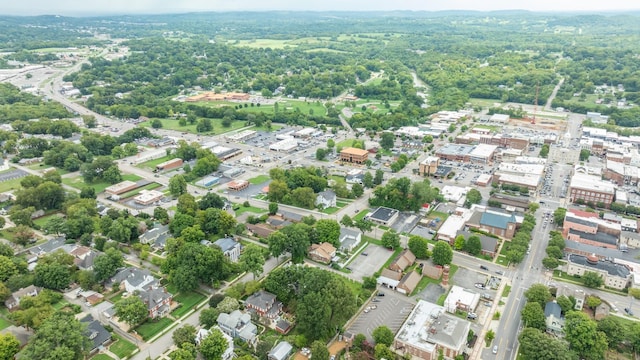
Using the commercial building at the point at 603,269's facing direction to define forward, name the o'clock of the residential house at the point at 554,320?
The residential house is roughly at 11 o'clock from the commercial building.

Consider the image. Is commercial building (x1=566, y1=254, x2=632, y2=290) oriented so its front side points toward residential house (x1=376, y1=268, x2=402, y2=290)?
yes

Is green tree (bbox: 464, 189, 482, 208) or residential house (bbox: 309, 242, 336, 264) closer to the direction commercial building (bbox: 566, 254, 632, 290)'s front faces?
the residential house

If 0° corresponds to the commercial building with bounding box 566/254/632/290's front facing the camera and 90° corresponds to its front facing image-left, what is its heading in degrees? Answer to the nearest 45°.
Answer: approximately 45°

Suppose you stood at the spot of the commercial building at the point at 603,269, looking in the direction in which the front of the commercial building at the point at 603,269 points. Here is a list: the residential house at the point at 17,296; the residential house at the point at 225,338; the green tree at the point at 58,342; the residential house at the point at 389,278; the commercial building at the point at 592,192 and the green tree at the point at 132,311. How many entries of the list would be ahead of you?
5

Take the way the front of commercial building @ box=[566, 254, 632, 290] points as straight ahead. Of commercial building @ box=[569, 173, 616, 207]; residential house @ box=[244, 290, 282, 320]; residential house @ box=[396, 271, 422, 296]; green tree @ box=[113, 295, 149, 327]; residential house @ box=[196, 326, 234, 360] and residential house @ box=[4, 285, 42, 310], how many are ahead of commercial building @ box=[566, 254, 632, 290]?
5

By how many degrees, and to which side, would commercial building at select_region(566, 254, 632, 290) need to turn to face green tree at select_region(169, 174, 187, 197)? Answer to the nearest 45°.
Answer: approximately 45° to its right

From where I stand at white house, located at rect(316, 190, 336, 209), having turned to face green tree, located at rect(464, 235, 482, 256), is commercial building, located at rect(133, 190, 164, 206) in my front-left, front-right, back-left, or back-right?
back-right
